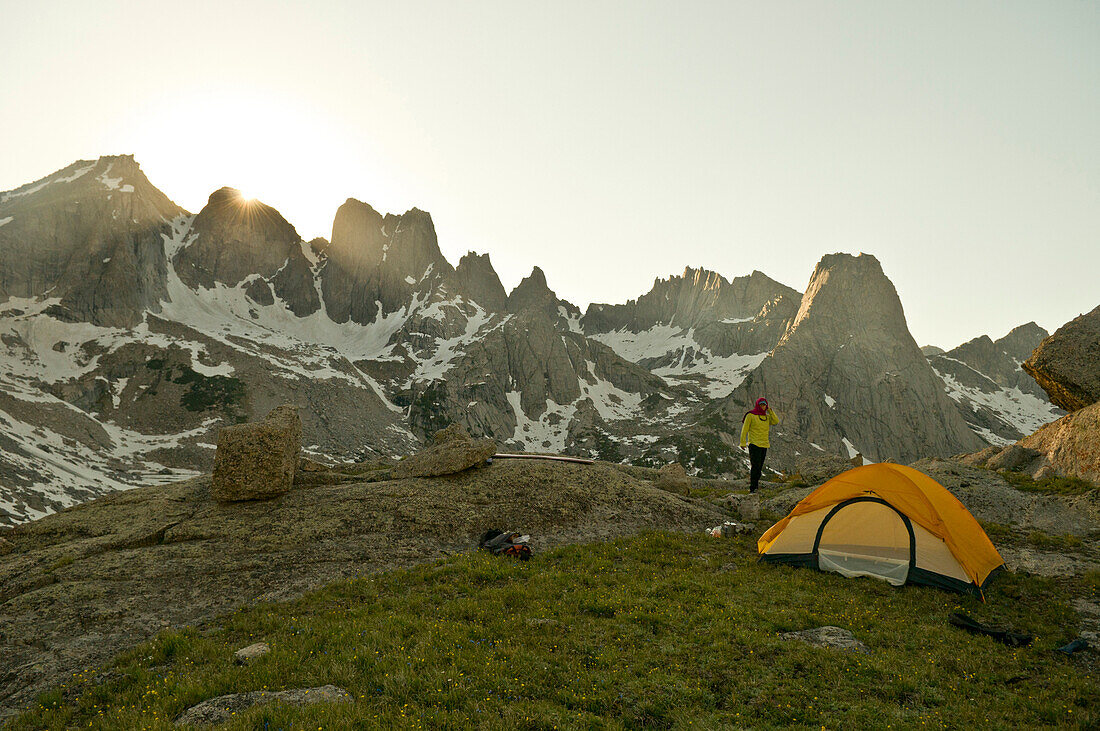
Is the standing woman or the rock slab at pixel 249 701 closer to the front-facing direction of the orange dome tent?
the rock slab

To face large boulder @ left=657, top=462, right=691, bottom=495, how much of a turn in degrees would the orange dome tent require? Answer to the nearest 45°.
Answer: approximately 90° to its right

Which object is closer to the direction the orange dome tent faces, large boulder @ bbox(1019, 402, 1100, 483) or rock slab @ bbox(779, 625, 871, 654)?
the rock slab

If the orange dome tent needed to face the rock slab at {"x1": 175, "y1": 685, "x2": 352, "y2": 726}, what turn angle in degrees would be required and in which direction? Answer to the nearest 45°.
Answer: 0° — it already faces it

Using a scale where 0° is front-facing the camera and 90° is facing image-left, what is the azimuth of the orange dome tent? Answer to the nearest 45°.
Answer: approximately 45°

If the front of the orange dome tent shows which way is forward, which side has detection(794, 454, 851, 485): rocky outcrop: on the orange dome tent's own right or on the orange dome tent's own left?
on the orange dome tent's own right

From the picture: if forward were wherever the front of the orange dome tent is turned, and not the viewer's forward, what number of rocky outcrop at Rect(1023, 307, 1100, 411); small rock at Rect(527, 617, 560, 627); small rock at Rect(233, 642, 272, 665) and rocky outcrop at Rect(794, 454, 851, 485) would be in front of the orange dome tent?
2

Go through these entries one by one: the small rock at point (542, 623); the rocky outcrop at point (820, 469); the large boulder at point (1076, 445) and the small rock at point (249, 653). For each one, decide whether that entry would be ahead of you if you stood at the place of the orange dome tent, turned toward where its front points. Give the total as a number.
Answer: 2
